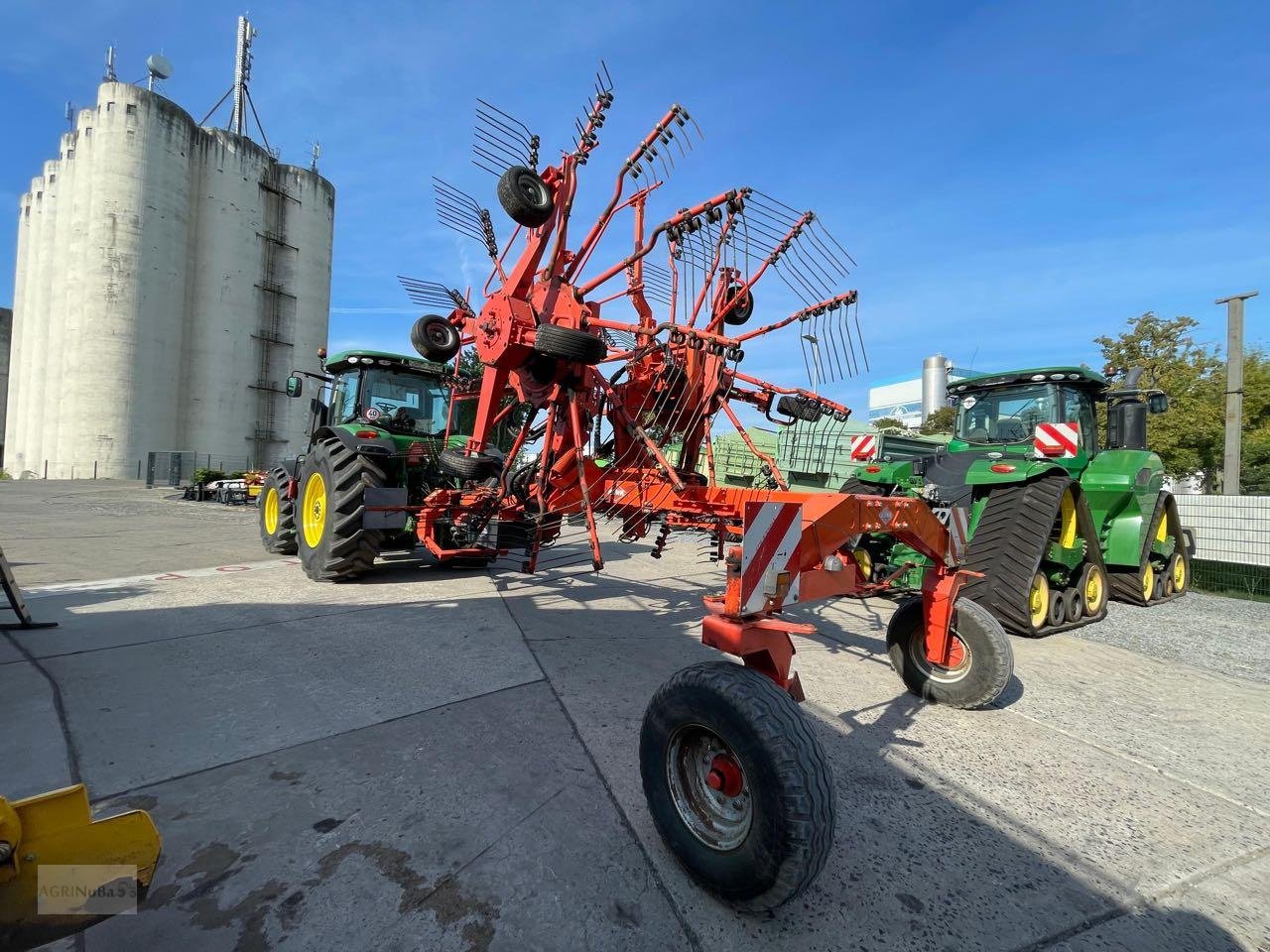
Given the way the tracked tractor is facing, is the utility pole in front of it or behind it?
in front

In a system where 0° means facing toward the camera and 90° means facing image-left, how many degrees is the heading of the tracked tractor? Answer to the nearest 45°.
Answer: approximately 225°
